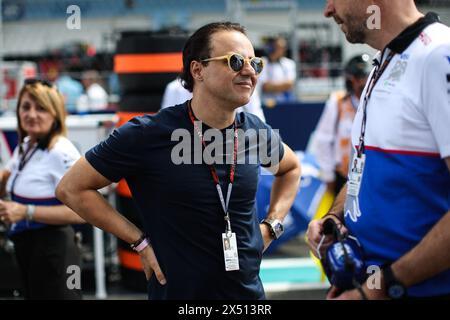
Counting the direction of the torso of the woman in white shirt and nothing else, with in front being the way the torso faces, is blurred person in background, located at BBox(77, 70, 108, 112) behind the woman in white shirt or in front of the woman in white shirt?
behind

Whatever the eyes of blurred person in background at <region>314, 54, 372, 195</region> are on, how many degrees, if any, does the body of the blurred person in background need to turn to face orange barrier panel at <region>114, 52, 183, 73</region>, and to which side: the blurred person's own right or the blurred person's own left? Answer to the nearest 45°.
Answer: approximately 135° to the blurred person's own right

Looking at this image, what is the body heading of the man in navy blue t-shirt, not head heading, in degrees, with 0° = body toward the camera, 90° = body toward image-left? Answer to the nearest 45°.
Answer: approximately 315°

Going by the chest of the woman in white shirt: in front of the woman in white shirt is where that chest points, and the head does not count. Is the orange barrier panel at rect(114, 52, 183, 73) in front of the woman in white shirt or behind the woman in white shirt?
behind

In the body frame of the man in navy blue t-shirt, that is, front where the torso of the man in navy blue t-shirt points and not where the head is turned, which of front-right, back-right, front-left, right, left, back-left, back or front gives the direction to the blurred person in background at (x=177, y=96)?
back-left

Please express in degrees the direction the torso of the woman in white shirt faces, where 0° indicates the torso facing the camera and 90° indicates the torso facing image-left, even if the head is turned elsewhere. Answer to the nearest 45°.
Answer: approximately 45°

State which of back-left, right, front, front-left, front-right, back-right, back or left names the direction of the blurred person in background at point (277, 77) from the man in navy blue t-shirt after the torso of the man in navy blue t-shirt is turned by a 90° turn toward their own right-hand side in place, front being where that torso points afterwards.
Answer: back-right

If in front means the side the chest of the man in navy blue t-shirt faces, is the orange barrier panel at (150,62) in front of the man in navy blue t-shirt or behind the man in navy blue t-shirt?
behind
